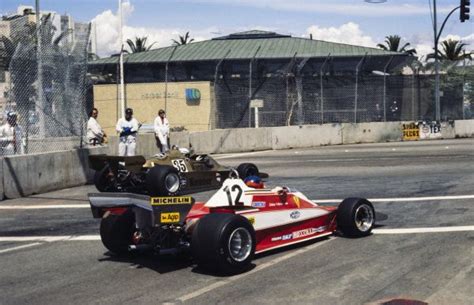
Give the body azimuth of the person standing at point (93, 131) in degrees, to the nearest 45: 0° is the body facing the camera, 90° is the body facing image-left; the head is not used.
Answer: approximately 315°

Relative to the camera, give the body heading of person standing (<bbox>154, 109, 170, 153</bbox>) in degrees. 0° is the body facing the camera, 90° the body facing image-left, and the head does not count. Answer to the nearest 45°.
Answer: approximately 315°

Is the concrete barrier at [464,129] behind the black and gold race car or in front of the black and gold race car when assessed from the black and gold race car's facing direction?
in front

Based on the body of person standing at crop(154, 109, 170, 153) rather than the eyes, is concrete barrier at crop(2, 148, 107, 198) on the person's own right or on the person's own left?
on the person's own right

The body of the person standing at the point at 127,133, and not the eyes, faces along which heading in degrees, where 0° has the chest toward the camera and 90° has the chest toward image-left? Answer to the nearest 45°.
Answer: approximately 0°

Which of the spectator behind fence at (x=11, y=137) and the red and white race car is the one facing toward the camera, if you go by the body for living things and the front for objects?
the spectator behind fence

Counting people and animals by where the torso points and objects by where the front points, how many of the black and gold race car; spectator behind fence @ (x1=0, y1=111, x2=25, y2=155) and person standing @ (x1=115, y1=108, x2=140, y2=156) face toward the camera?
2

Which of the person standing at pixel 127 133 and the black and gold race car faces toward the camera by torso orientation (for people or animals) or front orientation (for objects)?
the person standing

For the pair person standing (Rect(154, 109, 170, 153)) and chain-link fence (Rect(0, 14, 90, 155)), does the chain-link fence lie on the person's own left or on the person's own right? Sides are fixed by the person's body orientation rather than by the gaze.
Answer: on the person's own right

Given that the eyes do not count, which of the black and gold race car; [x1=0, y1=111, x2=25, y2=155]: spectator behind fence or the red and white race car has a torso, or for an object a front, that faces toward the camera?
the spectator behind fence

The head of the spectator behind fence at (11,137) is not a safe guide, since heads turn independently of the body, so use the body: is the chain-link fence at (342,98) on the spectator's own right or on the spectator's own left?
on the spectator's own left

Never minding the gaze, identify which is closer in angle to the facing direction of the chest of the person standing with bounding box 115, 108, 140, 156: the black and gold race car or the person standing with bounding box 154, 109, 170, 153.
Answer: the black and gold race car

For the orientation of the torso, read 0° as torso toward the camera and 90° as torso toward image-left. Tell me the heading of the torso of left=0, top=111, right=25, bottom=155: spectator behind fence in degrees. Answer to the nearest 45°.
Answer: approximately 0°

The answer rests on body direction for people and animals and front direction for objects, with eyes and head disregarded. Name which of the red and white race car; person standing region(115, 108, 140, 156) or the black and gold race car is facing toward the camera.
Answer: the person standing

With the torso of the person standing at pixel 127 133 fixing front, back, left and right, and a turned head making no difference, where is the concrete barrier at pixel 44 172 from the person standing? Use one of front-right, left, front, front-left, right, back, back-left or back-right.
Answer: front-right

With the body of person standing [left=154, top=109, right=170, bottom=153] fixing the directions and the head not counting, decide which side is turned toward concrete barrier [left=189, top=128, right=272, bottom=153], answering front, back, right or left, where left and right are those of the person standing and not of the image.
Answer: left

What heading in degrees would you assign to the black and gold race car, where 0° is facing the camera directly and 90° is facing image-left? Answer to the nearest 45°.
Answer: approximately 225°

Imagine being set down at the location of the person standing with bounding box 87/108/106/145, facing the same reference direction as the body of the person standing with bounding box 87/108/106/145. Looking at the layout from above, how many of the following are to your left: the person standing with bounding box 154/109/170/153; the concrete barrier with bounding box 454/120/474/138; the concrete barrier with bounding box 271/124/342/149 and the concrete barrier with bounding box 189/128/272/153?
4
